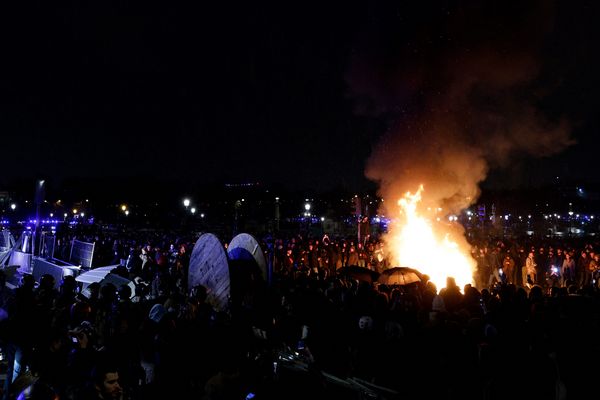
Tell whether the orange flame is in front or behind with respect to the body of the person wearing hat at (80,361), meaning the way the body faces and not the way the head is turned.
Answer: behind
